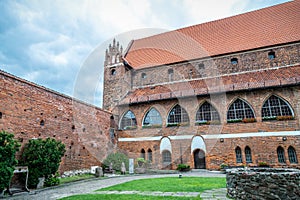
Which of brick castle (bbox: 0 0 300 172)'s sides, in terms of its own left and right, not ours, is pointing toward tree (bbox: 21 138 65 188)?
front

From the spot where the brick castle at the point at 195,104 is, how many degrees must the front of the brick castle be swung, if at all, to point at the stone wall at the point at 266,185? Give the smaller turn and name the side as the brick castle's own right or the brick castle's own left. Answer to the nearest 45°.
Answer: approximately 45° to the brick castle's own left

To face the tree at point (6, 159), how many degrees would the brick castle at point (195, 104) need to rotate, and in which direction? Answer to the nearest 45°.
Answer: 0° — it already faces it

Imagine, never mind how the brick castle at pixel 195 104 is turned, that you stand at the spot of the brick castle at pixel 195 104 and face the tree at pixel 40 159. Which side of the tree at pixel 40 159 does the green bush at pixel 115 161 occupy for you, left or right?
right

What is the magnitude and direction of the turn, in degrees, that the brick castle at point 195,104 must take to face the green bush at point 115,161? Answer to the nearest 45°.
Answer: approximately 45° to its right

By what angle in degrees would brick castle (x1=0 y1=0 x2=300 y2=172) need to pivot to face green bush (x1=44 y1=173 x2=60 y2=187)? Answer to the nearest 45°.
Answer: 0° — it already faces it

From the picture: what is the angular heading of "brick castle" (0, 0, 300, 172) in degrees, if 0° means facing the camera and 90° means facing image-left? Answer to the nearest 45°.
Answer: approximately 45°
